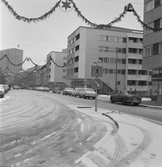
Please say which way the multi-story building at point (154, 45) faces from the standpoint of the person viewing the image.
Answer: facing the viewer and to the left of the viewer

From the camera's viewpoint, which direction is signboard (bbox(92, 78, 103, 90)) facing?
toward the camera

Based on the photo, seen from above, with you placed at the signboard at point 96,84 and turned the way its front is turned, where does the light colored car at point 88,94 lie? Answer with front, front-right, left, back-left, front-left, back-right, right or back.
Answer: back

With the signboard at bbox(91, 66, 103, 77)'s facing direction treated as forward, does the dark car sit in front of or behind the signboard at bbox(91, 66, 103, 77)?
behind

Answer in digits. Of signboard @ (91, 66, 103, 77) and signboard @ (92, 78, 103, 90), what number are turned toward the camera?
2

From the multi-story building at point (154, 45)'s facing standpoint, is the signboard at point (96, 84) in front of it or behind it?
in front

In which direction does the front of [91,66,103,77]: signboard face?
toward the camera
